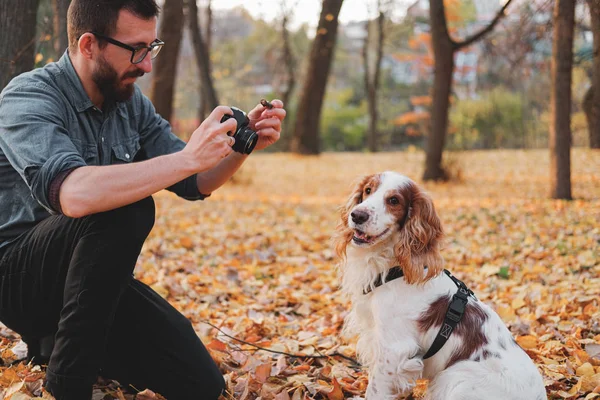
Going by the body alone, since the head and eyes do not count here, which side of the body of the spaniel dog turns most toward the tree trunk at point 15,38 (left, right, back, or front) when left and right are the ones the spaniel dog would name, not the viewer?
right

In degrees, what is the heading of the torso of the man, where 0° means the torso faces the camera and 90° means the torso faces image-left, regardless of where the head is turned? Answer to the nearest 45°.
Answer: approximately 315°

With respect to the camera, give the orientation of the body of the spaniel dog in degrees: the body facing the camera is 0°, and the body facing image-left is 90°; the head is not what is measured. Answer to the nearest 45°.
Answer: approximately 45°

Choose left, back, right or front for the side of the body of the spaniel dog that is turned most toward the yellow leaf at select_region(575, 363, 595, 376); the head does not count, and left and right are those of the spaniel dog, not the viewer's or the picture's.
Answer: back

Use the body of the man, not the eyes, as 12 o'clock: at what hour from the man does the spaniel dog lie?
The spaniel dog is roughly at 11 o'clock from the man.

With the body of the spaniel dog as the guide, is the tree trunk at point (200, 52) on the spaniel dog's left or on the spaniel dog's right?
on the spaniel dog's right
